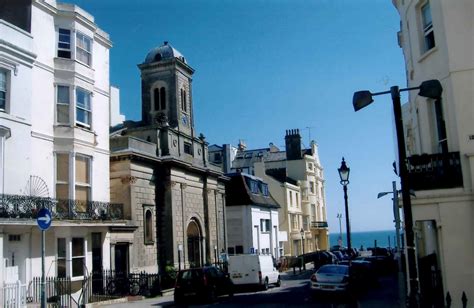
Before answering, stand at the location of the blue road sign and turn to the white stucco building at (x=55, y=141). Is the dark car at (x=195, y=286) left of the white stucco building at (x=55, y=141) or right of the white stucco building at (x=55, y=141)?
right

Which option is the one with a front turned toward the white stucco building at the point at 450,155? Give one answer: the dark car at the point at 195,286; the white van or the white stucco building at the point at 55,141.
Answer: the white stucco building at the point at 55,141
